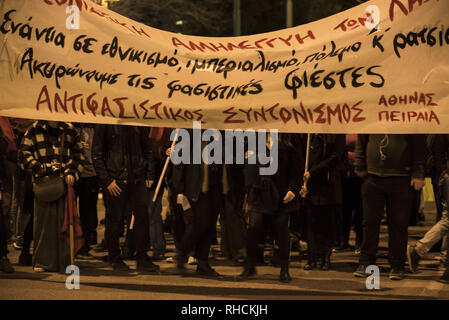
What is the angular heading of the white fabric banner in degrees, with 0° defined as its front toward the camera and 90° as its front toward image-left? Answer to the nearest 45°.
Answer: approximately 0°

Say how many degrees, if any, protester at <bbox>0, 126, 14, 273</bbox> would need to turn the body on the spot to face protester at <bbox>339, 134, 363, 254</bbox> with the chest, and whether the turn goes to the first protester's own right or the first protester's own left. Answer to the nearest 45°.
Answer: approximately 45° to the first protester's own left

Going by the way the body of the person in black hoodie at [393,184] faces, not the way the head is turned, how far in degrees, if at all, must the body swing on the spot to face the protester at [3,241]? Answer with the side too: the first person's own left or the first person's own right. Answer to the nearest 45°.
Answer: approximately 90° to the first person's own right

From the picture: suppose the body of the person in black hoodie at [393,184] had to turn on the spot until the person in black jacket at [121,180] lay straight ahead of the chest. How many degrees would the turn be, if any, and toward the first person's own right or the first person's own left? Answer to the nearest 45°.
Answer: approximately 90° to the first person's own right

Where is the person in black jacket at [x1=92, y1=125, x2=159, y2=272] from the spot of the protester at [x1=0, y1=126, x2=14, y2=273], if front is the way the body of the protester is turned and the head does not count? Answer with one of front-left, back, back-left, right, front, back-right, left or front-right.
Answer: front-left

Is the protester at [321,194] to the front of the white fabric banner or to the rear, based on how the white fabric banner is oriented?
to the rear

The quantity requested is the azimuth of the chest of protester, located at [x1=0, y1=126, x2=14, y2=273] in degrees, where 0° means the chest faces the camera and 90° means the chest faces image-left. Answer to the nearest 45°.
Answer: approximately 315°

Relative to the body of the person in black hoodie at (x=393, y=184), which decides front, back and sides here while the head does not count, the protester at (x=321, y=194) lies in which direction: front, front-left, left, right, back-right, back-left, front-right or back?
back-right

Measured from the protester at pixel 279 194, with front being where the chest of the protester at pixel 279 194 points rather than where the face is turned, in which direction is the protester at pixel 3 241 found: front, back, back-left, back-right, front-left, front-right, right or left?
right
